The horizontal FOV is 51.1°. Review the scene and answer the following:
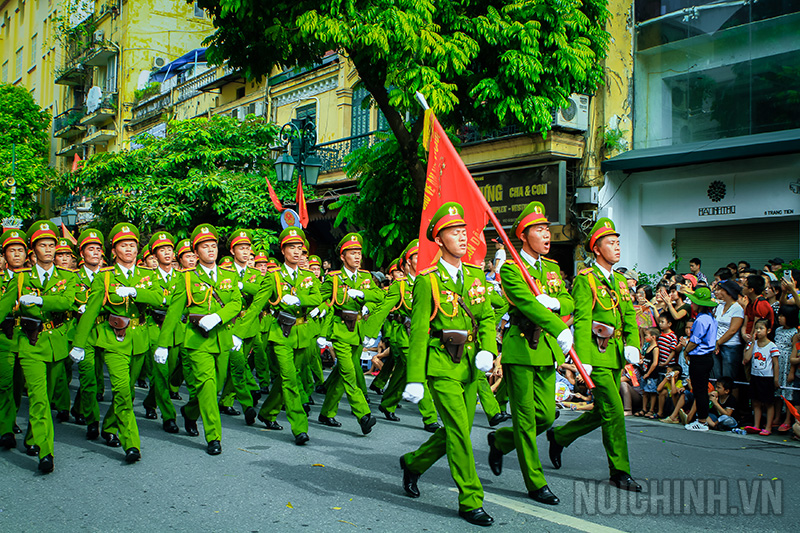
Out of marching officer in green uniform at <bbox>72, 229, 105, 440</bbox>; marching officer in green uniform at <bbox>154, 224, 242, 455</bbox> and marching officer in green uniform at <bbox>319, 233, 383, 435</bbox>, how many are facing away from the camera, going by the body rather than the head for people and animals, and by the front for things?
0

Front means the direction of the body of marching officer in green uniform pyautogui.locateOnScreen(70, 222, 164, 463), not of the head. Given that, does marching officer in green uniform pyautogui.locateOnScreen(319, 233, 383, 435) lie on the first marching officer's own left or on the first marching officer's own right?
on the first marching officer's own left

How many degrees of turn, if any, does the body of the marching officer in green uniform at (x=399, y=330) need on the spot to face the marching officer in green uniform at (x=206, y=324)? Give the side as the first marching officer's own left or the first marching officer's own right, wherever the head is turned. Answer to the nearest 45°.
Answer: approximately 90° to the first marching officer's own right

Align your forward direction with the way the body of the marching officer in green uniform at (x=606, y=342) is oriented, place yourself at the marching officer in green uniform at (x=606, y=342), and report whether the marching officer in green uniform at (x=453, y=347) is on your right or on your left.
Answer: on your right

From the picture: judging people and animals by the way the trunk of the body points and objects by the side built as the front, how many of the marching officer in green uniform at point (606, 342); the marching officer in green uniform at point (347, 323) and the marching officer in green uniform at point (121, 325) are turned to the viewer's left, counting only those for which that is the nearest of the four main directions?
0

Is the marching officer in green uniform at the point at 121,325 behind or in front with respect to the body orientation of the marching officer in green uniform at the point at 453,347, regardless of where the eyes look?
behind

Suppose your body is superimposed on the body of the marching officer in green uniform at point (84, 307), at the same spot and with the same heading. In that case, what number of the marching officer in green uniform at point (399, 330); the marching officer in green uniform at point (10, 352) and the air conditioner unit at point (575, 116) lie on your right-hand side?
1

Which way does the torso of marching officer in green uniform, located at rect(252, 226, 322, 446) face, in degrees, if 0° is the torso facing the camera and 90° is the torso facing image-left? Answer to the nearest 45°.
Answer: approximately 315°

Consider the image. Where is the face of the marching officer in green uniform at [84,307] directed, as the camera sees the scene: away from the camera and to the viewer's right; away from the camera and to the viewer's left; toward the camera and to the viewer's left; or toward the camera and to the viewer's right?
toward the camera and to the viewer's right

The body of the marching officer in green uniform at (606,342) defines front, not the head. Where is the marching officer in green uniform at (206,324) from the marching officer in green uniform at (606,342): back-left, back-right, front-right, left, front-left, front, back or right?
back-right

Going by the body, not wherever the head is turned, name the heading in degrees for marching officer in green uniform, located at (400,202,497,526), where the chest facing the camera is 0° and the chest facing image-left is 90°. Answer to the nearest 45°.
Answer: approximately 315°
